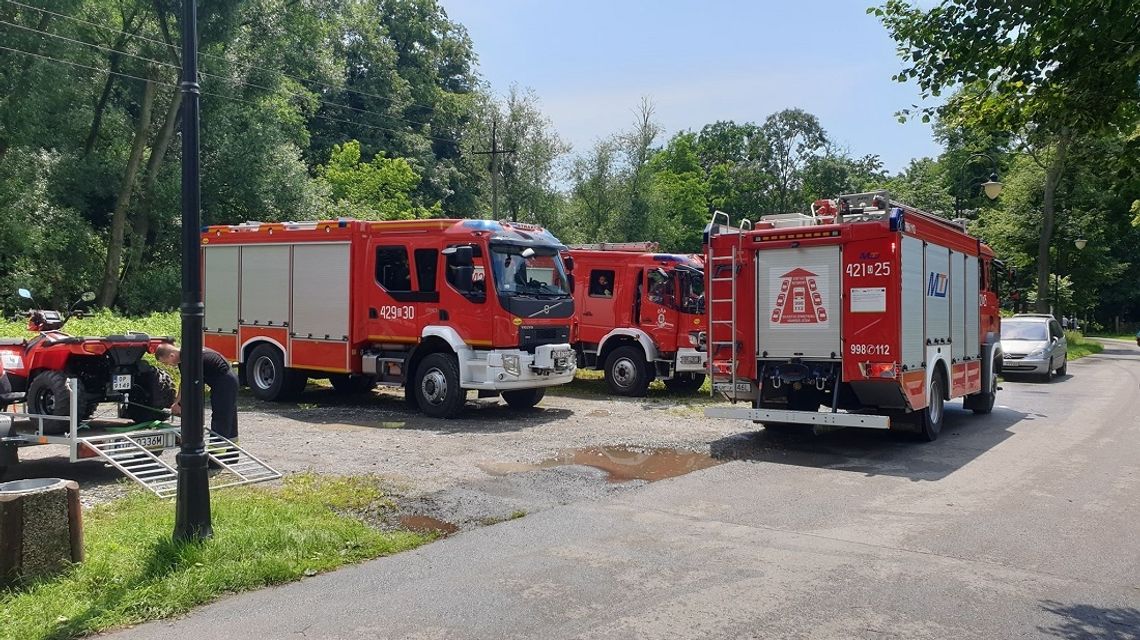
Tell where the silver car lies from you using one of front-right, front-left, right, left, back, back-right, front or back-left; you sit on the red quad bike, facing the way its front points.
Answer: back-right

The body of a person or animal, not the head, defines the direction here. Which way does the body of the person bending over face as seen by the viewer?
to the viewer's left

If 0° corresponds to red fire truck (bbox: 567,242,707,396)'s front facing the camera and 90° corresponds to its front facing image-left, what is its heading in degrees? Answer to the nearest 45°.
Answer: approximately 315°

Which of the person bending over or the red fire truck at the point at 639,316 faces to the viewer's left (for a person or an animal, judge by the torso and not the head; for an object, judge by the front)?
the person bending over

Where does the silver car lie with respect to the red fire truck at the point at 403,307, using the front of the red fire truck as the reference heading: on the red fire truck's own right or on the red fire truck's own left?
on the red fire truck's own left

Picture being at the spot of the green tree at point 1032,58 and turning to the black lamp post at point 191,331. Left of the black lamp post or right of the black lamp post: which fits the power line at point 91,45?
right

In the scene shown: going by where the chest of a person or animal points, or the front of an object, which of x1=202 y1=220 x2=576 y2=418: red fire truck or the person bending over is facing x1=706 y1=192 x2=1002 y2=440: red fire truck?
x1=202 y1=220 x2=576 y2=418: red fire truck

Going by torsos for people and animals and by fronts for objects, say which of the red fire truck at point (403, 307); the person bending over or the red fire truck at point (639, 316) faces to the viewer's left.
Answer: the person bending over

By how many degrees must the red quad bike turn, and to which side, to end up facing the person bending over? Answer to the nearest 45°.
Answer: approximately 180°

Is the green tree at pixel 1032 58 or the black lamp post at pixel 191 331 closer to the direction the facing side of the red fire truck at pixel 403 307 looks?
the green tree

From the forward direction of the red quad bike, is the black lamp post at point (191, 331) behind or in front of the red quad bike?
behind

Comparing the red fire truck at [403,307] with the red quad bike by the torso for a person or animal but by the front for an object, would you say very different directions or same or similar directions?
very different directions
